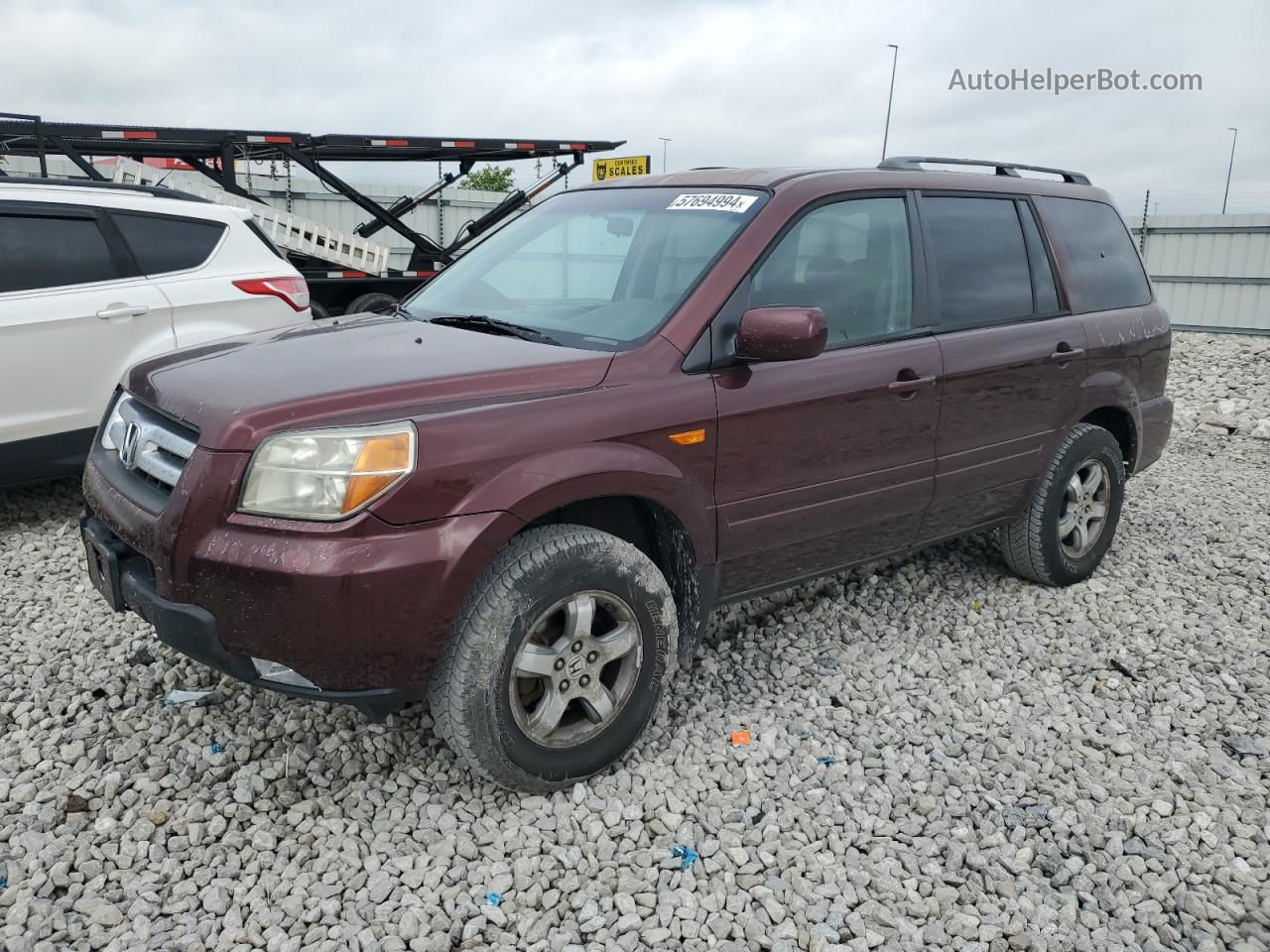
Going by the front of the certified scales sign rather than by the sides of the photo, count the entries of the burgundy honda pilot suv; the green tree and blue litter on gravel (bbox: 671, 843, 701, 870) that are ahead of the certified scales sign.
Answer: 2

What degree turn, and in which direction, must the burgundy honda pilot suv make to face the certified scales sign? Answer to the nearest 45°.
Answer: approximately 135° to its right

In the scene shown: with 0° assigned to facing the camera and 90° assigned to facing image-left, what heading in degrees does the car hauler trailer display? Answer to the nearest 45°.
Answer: approximately 90°

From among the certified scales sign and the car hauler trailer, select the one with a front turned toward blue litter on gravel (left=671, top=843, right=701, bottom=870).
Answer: the certified scales sign

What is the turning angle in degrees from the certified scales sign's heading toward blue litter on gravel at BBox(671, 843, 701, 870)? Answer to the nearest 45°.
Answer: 0° — it already faces it

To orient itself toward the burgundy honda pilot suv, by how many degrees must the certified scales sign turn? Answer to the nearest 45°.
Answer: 0° — it already faces it
